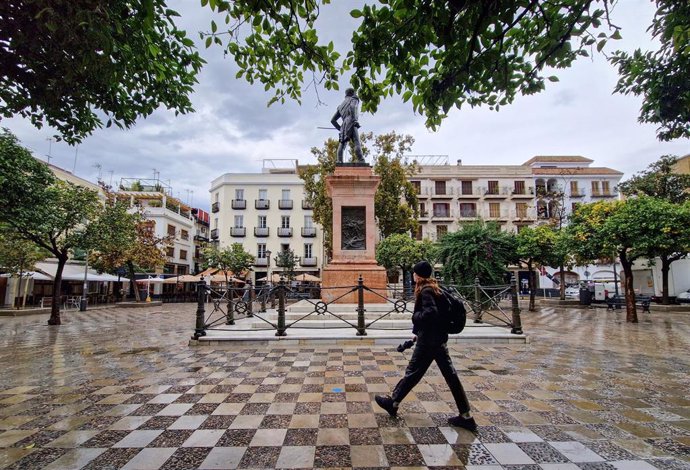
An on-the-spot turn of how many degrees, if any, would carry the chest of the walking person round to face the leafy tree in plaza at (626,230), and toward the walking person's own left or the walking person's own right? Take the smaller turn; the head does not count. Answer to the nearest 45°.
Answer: approximately 135° to the walking person's own right

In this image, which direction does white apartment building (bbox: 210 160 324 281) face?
toward the camera

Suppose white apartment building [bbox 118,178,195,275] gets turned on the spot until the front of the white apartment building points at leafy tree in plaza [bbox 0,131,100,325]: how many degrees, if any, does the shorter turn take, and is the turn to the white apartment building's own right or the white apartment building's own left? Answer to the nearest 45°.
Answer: approximately 45° to the white apartment building's own right

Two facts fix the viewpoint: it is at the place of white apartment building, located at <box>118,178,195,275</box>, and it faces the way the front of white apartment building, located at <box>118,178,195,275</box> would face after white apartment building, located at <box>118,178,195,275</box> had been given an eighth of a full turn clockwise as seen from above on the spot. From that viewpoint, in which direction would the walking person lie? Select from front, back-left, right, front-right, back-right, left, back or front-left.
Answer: front

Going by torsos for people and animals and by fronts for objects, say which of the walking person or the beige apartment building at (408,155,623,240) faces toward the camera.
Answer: the beige apartment building

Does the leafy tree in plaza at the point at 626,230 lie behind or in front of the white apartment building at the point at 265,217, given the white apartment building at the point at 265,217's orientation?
in front

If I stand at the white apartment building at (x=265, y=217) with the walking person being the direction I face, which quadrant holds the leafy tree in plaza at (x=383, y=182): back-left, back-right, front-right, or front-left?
front-left

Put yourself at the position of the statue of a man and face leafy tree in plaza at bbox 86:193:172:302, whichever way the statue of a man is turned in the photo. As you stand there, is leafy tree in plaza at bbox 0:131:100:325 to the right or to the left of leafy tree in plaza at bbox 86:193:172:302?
left

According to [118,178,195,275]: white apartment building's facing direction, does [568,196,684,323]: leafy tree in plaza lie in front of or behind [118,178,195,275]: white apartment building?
in front

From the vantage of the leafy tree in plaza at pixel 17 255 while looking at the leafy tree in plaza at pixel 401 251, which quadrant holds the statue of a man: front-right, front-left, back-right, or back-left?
front-right

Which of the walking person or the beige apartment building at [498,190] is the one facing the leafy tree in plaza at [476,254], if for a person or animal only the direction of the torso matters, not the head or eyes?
the beige apartment building

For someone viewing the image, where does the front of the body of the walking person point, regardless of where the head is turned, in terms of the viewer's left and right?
facing to the left of the viewer

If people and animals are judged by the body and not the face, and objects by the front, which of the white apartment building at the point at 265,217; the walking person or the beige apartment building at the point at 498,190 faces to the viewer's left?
the walking person

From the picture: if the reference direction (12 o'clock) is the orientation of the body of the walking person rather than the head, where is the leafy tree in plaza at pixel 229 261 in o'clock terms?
The leafy tree in plaza is roughly at 2 o'clock from the walking person.

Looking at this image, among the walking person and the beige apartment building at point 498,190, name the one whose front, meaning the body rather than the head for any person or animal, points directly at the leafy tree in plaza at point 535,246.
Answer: the beige apartment building

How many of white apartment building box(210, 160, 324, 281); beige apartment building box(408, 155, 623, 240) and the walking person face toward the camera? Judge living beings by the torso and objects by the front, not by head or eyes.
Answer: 2

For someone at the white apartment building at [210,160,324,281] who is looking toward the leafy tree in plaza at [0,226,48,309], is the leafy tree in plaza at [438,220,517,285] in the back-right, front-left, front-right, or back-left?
front-left

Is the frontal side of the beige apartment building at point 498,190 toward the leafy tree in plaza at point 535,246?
yes

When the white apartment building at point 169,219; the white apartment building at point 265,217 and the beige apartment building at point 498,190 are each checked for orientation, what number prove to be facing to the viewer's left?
0
